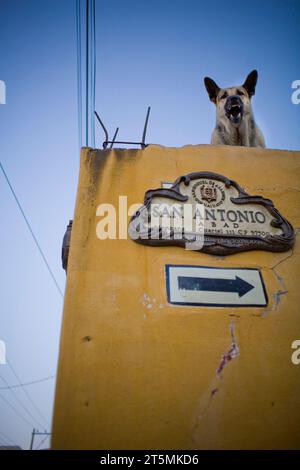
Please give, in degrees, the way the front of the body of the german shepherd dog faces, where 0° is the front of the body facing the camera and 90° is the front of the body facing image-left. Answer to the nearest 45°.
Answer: approximately 0°
